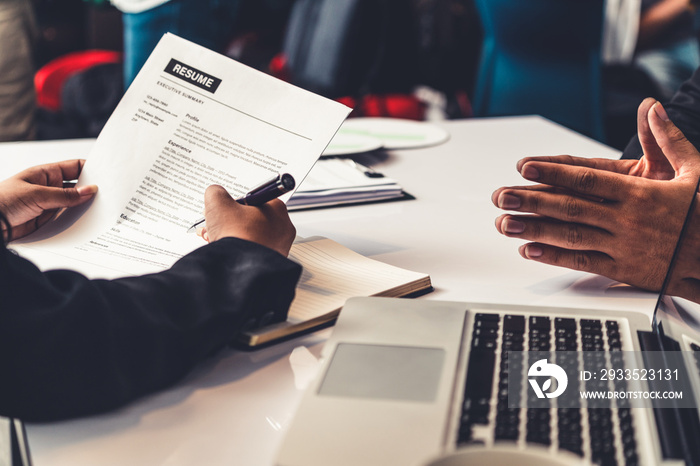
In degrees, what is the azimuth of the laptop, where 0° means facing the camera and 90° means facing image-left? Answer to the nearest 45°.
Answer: approximately 90°
